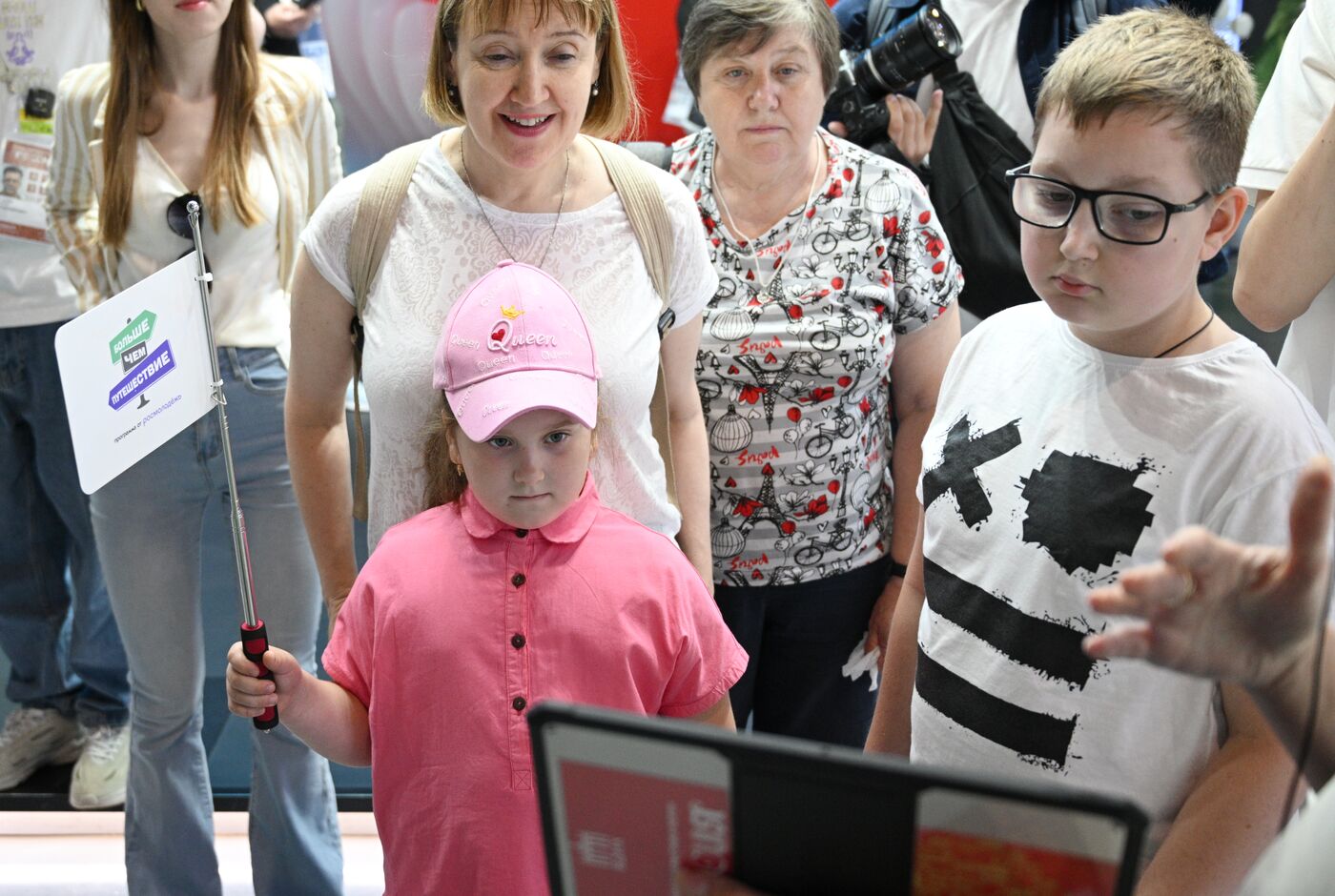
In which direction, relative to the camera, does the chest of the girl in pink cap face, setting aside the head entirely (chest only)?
toward the camera

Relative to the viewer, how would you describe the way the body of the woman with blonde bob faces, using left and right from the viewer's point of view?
facing the viewer

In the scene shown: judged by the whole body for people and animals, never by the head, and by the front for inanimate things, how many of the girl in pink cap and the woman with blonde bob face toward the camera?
2

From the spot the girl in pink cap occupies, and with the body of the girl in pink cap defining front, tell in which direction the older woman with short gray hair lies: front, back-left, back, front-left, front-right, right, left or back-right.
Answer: back-left

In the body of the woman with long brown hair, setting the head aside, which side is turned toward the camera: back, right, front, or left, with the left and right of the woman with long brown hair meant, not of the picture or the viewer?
front

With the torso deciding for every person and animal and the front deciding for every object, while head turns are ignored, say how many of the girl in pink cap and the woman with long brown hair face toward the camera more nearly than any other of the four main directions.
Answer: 2

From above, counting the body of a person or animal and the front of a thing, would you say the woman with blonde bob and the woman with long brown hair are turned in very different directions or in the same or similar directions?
same or similar directions

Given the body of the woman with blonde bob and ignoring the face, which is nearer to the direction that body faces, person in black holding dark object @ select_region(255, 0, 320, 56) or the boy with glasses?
the boy with glasses

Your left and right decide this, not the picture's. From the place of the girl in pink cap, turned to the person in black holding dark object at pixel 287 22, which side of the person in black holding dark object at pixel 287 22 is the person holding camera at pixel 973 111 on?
right

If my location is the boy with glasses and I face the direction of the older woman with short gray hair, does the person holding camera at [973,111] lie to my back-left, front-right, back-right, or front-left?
front-right

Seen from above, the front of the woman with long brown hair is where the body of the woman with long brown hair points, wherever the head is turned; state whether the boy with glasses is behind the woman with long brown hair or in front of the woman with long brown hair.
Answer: in front

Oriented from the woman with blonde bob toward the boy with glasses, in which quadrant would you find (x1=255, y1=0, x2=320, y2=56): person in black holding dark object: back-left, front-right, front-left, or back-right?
back-left

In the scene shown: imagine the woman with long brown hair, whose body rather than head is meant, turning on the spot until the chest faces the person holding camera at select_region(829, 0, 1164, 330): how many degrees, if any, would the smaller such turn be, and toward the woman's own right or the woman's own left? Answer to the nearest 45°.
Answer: approximately 90° to the woman's own left

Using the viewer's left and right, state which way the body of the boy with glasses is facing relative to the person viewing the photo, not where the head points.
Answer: facing the viewer and to the left of the viewer

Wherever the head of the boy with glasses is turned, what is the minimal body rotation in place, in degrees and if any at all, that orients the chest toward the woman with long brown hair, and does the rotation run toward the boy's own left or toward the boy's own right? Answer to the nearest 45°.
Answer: approximately 90° to the boy's own right
